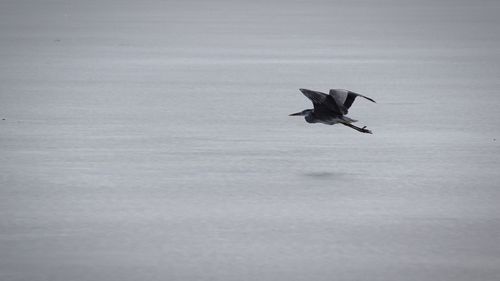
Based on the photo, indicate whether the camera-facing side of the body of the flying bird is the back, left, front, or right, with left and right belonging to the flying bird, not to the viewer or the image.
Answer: left
